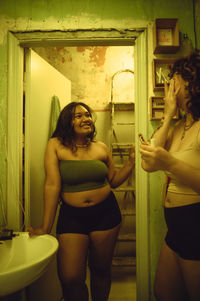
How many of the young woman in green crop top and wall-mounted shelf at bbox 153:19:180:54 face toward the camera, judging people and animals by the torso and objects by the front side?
2

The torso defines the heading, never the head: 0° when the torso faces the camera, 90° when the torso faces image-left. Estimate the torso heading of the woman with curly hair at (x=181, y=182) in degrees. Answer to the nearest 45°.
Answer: approximately 45°

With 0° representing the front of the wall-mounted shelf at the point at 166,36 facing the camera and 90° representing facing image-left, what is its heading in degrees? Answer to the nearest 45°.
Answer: approximately 0°

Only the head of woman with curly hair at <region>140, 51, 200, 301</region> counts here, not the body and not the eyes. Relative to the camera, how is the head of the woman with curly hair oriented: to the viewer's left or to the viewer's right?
to the viewer's left

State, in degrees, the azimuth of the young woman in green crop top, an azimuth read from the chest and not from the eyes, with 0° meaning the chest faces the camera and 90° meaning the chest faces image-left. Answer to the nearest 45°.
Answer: approximately 0°
